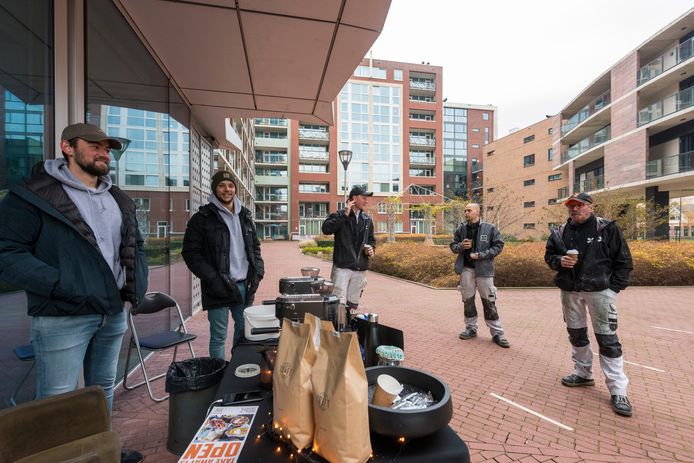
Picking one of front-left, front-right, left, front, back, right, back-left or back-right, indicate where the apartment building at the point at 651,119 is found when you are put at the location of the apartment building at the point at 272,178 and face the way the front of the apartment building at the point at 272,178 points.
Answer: front-left

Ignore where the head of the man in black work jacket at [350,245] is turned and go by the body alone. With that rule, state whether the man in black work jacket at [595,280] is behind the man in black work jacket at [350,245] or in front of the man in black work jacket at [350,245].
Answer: in front

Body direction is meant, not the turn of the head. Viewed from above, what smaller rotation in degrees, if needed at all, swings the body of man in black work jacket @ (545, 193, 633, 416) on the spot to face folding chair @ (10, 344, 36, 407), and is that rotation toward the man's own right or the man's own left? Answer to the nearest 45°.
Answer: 0° — they already face it

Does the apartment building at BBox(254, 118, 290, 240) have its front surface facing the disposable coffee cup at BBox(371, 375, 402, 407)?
yes

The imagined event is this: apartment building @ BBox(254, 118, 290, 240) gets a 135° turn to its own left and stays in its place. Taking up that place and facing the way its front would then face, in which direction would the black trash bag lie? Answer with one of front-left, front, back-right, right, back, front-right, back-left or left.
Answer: back-right

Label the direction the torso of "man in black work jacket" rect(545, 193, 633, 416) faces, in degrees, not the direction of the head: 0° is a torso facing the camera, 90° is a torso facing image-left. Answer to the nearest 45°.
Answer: approximately 45°

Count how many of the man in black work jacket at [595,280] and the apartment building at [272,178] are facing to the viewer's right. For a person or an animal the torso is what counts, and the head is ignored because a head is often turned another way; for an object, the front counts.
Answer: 0

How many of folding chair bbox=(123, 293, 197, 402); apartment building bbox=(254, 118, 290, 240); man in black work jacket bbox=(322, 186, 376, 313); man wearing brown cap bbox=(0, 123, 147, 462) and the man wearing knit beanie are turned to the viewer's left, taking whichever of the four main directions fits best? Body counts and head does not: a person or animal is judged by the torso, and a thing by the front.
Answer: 0

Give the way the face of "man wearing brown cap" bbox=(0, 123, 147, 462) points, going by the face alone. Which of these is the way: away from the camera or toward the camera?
toward the camera

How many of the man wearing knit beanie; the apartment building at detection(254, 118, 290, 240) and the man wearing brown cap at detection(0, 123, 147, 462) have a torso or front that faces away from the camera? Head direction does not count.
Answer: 0

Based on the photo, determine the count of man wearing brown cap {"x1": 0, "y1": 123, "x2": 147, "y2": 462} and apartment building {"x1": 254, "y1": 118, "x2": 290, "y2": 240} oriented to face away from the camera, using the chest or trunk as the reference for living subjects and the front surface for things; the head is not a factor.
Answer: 0

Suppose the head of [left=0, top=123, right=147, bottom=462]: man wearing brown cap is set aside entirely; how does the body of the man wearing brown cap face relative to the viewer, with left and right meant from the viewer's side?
facing the viewer and to the right of the viewer

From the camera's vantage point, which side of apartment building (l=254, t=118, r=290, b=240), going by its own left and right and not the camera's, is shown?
front

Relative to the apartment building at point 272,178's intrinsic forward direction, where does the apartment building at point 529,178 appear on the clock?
the apartment building at point 529,178 is roughly at 10 o'clock from the apartment building at point 272,178.
